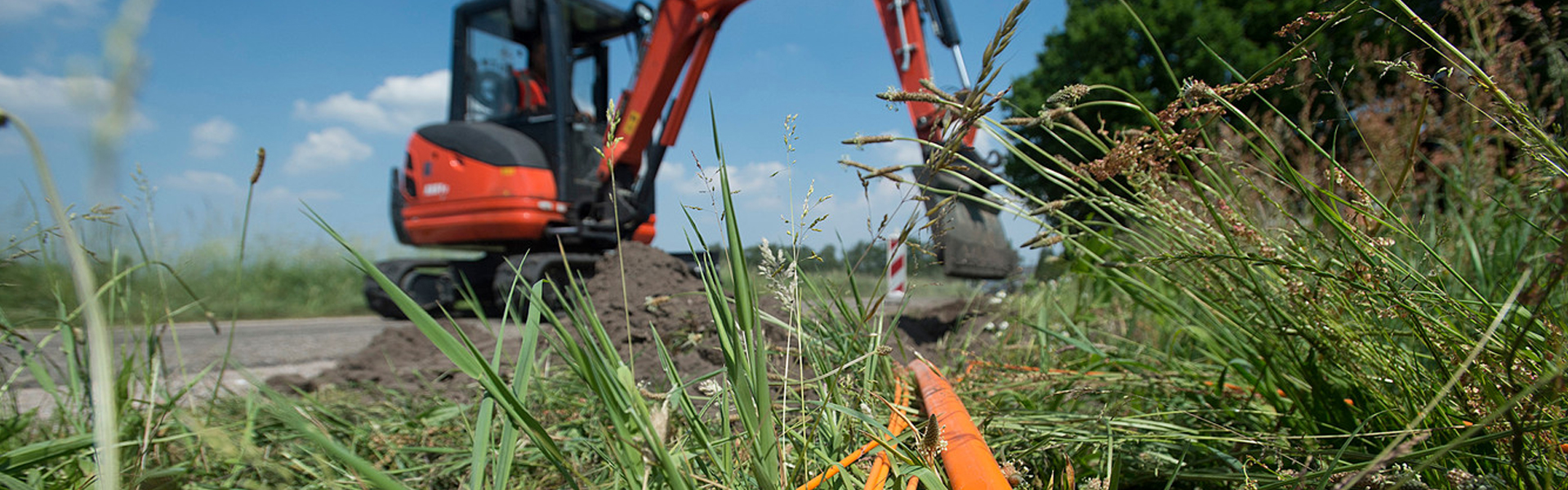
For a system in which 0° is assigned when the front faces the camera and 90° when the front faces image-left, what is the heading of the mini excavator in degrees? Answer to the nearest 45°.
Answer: approximately 270°

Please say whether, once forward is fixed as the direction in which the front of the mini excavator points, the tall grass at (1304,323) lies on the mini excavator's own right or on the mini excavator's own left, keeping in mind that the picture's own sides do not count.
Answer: on the mini excavator's own right

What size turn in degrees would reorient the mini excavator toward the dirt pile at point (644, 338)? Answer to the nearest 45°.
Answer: approximately 90° to its right

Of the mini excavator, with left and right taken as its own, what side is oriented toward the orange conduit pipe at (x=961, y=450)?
right

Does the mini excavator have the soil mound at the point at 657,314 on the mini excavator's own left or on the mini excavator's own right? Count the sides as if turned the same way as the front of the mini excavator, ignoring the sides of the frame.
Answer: on the mini excavator's own right

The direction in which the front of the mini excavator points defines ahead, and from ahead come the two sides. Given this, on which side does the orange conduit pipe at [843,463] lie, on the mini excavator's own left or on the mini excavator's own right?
on the mini excavator's own right

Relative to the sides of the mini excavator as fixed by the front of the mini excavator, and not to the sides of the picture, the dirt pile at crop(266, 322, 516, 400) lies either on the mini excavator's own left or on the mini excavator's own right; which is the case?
on the mini excavator's own right
